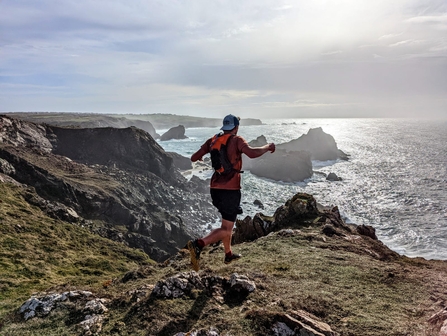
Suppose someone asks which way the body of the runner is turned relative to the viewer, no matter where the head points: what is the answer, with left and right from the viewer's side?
facing away from the viewer and to the right of the viewer

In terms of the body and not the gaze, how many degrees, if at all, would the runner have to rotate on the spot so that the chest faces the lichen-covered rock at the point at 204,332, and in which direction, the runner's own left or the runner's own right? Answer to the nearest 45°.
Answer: approximately 135° to the runner's own right

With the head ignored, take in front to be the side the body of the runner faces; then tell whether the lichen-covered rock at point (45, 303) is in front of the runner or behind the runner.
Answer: behind

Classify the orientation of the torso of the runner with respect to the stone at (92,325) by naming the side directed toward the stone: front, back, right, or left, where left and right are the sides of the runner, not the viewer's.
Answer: back

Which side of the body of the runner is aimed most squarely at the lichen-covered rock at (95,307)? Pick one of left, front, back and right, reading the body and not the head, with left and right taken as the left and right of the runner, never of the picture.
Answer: back
